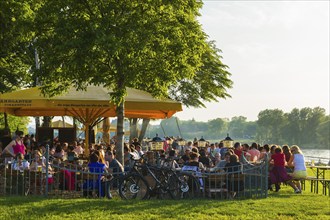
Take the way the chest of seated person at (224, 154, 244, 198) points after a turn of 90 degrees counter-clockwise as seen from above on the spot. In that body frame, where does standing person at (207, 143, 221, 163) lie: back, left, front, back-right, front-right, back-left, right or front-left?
right

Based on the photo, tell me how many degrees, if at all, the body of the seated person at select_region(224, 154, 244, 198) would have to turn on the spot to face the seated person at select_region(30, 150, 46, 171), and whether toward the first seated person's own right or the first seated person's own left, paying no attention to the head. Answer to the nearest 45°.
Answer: approximately 90° to the first seated person's own left

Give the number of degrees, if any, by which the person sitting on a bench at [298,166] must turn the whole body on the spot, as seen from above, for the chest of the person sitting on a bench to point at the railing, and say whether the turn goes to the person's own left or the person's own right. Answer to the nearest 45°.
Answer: approximately 90° to the person's own left

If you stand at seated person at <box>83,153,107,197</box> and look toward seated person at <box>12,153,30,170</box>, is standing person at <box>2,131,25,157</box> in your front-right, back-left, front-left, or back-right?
front-right

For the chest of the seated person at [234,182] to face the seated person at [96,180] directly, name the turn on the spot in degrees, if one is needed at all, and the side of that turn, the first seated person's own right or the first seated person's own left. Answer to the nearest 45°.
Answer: approximately 90° to the first seated person's own left

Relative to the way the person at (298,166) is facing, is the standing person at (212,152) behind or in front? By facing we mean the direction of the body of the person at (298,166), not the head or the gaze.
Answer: in front

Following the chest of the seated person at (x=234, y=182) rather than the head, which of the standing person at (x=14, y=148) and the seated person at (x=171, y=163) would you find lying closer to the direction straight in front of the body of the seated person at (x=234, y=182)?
the seated person

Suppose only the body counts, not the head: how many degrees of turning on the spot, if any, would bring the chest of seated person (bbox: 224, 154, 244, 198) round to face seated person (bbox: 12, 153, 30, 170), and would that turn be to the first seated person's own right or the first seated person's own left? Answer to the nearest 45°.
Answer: approximately 90° to the first seated person's own left

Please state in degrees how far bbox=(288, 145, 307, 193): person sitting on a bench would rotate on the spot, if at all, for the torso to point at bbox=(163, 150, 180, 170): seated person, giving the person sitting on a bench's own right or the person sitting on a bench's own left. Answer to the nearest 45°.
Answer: approximately 45° to the person sitting on a bench's own left
